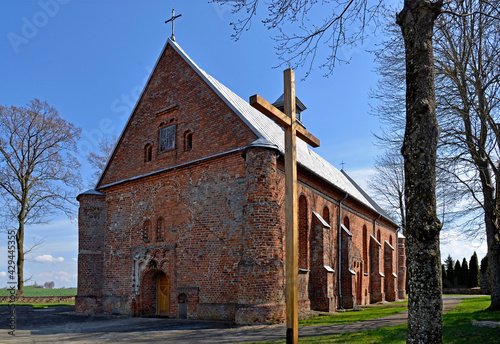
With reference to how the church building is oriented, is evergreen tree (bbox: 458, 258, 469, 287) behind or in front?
behind

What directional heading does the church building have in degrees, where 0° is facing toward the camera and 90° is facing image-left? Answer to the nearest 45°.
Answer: approximately 45°

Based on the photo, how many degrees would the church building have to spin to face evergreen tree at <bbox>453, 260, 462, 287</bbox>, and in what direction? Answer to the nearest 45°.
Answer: approximately 180°

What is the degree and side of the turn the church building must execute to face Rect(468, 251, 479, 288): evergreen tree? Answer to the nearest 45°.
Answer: approximately 180°

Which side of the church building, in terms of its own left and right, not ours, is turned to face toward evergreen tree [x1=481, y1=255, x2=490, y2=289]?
back
